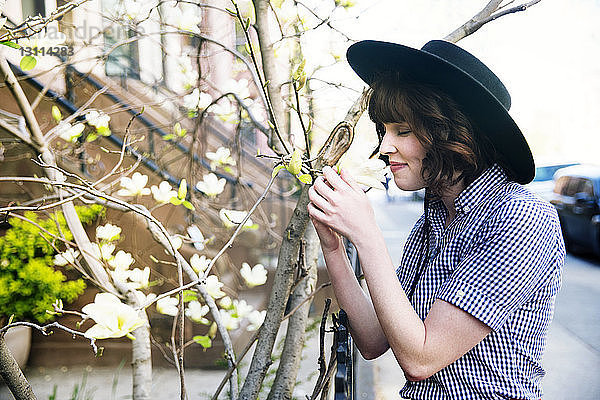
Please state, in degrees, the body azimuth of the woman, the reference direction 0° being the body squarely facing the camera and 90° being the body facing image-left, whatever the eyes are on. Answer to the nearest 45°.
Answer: approximately 90°

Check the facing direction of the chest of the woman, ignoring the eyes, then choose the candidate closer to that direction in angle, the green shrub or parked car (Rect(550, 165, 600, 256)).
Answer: the green shrub

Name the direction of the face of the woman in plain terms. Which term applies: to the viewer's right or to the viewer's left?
to the viewer's left

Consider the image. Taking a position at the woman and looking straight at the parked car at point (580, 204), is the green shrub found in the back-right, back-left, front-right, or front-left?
front-left

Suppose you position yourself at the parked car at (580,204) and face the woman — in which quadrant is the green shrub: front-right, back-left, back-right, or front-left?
front-right

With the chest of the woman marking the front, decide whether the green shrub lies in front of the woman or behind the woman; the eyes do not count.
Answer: in front
